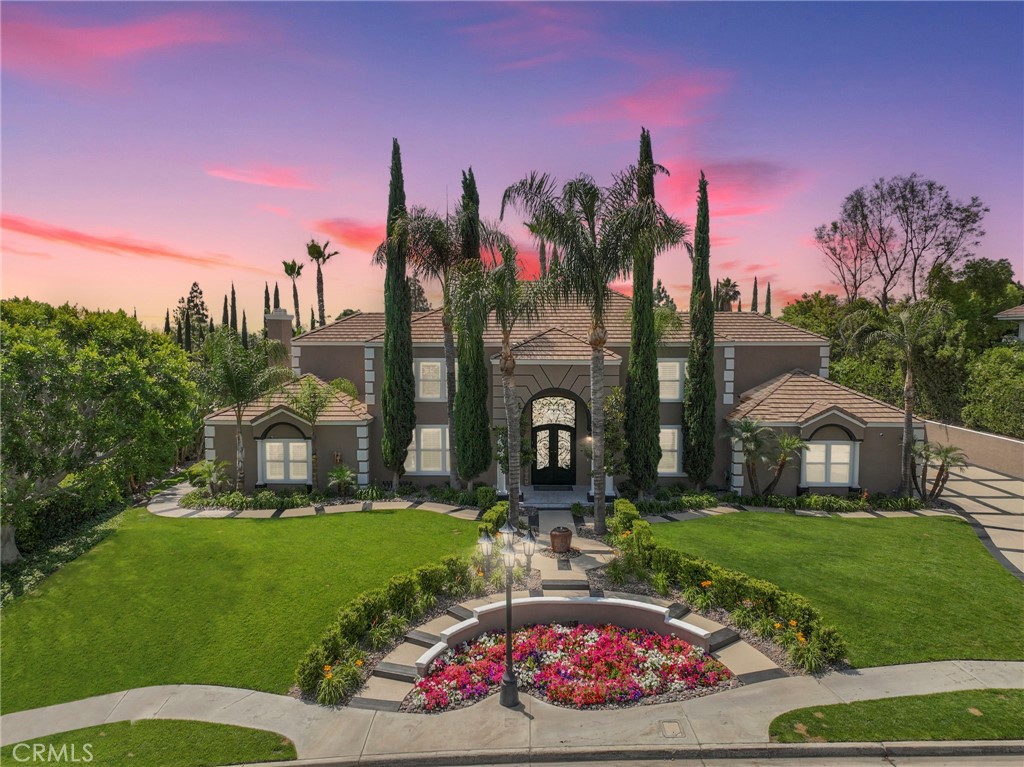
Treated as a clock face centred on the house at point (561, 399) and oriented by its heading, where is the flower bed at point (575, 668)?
The flower bed is roughly at 12 o'clock from the house.

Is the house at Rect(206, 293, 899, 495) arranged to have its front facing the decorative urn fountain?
yes

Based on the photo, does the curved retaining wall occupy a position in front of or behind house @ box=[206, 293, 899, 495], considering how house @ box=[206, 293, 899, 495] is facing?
in front

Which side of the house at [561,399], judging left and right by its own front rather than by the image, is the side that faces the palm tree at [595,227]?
front

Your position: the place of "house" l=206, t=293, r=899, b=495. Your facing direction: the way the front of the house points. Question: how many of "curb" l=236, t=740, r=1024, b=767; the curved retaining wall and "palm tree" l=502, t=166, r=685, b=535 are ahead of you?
3

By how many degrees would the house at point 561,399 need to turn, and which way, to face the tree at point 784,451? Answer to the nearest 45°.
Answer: approximately 90° to its left

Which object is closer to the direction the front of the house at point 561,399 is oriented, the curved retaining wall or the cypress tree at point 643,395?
the curved retaining wall

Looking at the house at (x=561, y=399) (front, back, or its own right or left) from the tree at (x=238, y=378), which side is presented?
right

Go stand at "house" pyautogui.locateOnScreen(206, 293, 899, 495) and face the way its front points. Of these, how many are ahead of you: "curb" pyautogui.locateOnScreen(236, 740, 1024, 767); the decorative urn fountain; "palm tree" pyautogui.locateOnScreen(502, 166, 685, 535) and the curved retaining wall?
4

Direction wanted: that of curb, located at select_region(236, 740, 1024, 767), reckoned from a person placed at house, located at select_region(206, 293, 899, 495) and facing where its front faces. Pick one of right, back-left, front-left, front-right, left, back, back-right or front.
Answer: front

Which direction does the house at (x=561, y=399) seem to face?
toward the camera
